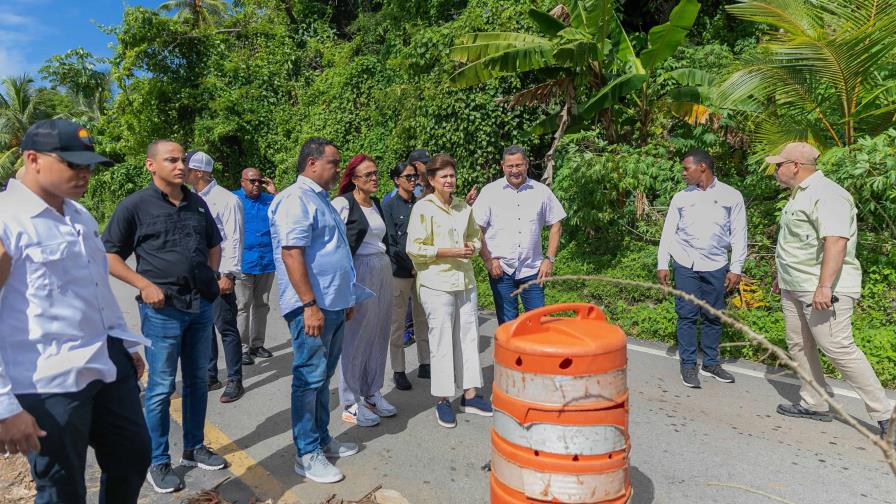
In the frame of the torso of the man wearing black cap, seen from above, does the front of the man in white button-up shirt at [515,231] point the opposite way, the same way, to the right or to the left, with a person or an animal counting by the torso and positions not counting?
to the right

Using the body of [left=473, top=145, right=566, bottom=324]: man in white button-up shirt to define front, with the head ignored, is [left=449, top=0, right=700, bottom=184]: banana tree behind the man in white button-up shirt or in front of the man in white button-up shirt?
behind

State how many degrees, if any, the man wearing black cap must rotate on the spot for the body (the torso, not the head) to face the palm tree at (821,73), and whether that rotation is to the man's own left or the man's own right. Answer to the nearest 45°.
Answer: approximately 45° to the man's own left

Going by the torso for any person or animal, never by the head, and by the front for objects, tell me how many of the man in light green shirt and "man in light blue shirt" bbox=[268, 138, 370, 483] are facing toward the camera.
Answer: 0

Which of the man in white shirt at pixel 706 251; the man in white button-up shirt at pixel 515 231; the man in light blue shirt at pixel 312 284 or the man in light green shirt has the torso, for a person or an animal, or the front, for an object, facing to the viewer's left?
the man in light green shirt

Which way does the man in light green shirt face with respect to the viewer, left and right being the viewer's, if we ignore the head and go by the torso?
facing to the left of the viewer

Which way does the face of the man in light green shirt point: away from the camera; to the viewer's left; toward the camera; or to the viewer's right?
to the viewer's left

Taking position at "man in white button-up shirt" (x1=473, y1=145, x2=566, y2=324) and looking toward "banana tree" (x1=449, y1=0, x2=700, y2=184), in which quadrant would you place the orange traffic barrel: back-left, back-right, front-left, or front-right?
back-right

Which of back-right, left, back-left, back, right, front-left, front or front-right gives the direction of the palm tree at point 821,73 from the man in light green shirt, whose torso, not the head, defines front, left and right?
right

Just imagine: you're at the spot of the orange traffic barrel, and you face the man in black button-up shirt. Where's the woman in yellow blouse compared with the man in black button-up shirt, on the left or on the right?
right

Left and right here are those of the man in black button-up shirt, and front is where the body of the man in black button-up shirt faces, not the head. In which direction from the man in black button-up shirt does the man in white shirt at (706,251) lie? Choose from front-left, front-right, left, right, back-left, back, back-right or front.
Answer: front-left

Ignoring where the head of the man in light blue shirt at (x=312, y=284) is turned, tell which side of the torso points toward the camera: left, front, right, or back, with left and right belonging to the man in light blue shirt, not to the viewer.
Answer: right

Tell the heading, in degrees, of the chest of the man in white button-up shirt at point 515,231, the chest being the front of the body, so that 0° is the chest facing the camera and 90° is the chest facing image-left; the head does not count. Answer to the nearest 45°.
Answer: approximately 0°

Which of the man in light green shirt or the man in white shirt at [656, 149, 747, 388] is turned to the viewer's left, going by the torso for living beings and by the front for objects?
the man in light green shirt
